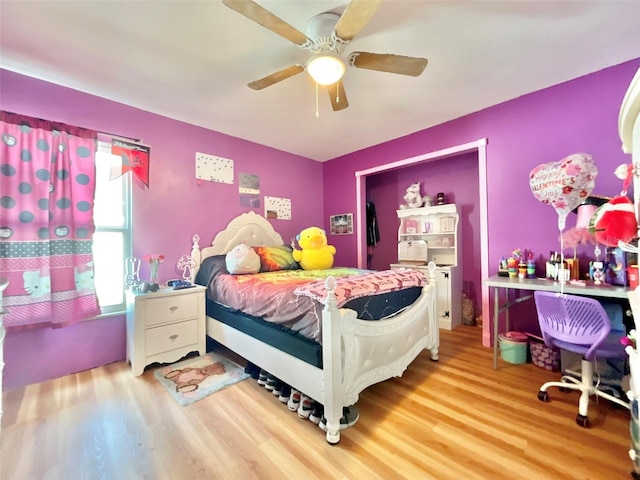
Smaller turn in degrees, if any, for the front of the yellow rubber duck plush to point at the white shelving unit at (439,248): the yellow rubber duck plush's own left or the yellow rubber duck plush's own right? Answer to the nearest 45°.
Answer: approximately 90° to the yellow rubber duck plush's own left

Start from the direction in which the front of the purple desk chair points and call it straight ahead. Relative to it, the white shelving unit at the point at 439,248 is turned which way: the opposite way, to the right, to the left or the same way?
the opposite way

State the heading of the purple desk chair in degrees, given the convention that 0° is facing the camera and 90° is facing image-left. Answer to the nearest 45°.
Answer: approximately 225°

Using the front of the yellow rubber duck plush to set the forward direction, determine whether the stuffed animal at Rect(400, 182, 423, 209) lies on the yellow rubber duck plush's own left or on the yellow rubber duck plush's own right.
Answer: on the yellow rubber duck plush's own left

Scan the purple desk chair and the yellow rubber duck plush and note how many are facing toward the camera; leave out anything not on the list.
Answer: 1
